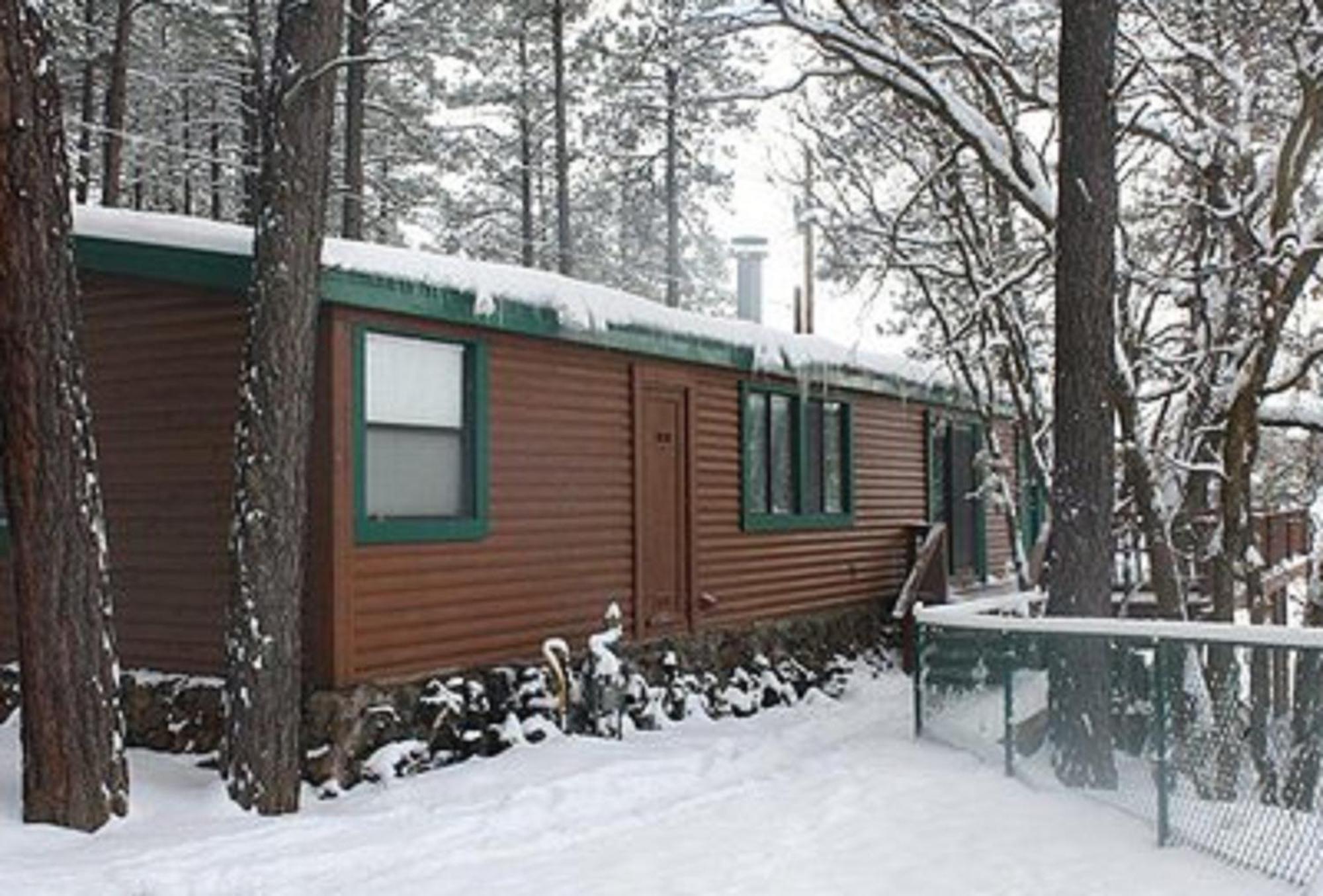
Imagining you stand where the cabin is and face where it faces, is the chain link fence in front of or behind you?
in front
